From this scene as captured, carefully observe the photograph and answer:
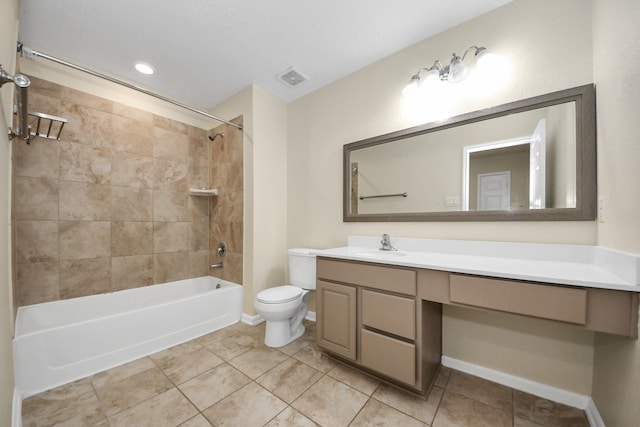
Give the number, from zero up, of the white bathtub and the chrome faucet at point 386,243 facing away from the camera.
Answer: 0

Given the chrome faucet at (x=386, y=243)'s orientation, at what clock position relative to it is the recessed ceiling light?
The recessed ceiling light is roughly at 1 o'clock from the chrome faucet.

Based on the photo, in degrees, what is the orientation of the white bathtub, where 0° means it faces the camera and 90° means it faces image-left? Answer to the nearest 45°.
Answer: approximately 315°

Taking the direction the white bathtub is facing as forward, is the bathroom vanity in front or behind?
in front

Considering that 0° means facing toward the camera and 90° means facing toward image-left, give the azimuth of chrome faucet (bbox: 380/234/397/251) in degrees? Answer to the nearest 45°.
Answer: approximately 45°

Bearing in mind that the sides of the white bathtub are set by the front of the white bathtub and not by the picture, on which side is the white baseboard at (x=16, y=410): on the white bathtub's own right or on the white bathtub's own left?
on the white bathtub's own right

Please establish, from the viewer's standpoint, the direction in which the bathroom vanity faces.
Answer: facing the viewer and to the left of the viewer

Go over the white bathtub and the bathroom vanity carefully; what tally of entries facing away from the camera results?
0

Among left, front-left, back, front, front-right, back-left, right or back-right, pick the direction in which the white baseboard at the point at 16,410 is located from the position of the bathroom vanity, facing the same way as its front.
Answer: front

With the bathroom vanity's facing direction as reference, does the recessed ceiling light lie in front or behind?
in front
